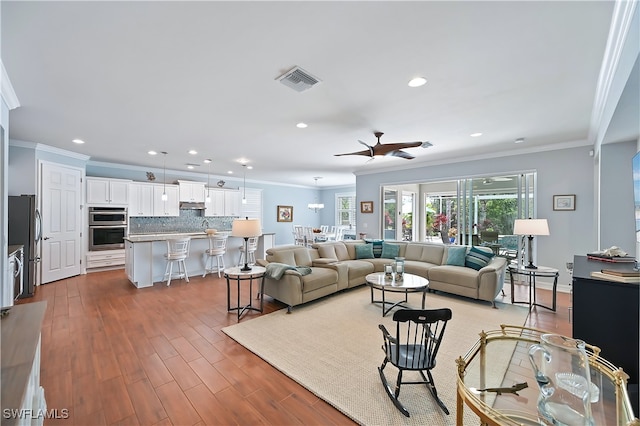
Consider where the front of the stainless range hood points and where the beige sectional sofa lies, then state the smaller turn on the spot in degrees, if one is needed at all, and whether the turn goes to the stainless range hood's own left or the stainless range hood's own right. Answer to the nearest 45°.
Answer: approximately 45° to the stainless range hood's own left

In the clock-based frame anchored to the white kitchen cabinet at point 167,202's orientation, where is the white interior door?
The white interior door is roughly at 2 o'clock from the white kitchen cabinet.

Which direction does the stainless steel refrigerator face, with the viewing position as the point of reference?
facing to the right of the viewer

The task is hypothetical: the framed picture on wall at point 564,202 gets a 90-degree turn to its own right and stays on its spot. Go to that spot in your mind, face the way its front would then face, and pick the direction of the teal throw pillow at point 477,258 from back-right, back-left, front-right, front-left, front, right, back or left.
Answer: front-left

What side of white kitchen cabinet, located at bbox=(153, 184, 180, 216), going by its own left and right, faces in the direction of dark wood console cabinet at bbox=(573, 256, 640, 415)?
front

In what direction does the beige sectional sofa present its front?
toward the camera

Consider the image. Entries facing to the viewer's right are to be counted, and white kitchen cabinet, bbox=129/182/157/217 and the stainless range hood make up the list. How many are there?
0

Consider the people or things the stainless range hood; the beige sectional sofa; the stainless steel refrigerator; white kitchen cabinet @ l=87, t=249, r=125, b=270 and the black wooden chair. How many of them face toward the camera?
3

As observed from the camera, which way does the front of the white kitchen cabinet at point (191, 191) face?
facing the viewer

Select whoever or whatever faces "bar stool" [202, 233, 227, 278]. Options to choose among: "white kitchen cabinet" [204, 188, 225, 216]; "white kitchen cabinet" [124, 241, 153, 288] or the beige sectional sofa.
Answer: "white kitchen cabinet" [204, 188, 225, 216]

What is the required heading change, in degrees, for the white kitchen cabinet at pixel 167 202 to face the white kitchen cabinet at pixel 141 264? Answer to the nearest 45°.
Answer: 0° — it already faces it

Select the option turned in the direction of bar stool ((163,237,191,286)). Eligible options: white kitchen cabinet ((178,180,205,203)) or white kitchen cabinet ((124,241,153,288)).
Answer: white kitchen cabinet ((178,180,205,203))

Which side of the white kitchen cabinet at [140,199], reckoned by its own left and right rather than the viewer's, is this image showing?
front
